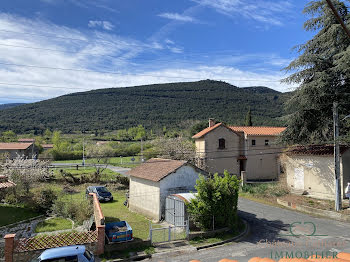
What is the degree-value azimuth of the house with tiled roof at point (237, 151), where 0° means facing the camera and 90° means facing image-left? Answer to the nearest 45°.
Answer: approximately 0°

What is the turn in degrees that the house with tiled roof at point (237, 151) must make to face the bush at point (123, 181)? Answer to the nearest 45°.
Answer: approximately 90° to its right

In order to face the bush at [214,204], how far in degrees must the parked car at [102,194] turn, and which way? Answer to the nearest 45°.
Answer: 0° — it already faces it

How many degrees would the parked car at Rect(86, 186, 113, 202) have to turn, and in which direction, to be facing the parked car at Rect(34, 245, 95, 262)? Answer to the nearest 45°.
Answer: approximately 45° to its right

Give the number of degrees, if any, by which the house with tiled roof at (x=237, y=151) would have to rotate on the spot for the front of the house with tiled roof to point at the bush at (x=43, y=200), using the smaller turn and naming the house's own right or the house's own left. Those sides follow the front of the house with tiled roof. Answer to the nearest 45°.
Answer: approximately 45° to the house's own right

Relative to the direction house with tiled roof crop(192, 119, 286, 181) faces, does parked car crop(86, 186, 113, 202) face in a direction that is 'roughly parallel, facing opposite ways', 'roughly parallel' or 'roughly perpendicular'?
roughly perpendicular

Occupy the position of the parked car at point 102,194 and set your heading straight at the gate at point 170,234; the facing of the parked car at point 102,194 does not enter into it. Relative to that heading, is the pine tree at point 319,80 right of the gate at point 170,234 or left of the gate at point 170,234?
left

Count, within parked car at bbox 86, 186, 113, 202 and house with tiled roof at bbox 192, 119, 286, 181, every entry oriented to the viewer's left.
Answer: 0

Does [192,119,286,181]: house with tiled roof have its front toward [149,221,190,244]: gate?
yes

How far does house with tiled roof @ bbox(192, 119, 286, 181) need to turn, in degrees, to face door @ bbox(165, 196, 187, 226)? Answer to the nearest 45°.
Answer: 0° — it already faces it

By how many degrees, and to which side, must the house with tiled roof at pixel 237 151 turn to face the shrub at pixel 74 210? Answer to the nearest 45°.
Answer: approximately 45° to its right

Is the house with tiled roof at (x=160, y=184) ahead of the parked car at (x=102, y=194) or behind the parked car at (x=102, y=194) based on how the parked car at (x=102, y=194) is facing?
ahead

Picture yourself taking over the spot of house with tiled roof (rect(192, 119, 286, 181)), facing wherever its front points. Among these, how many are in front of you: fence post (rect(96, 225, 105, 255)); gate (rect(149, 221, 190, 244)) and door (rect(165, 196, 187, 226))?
3
